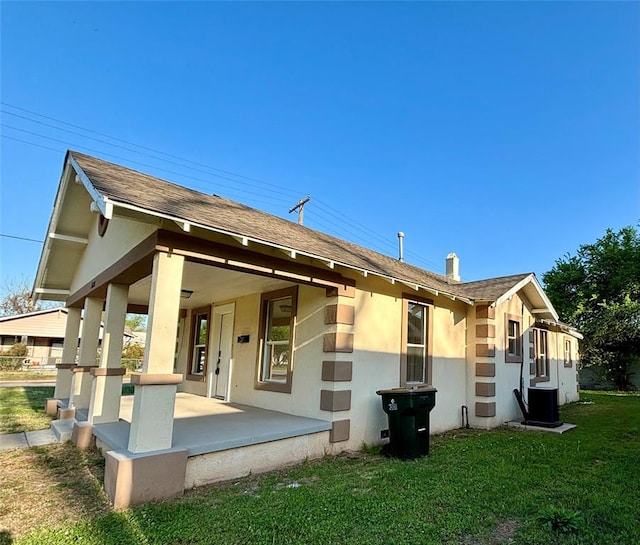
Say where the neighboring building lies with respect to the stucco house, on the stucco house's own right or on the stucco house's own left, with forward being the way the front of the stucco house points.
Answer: on the stucco house's own right

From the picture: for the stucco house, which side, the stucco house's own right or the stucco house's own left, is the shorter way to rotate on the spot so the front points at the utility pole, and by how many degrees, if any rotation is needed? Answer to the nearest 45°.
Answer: approximately 135° to the stucco house's own right

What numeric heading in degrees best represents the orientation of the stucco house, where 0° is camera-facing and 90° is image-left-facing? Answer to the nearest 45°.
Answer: approximately 45°

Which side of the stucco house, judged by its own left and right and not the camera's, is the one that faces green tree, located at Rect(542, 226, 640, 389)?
back
